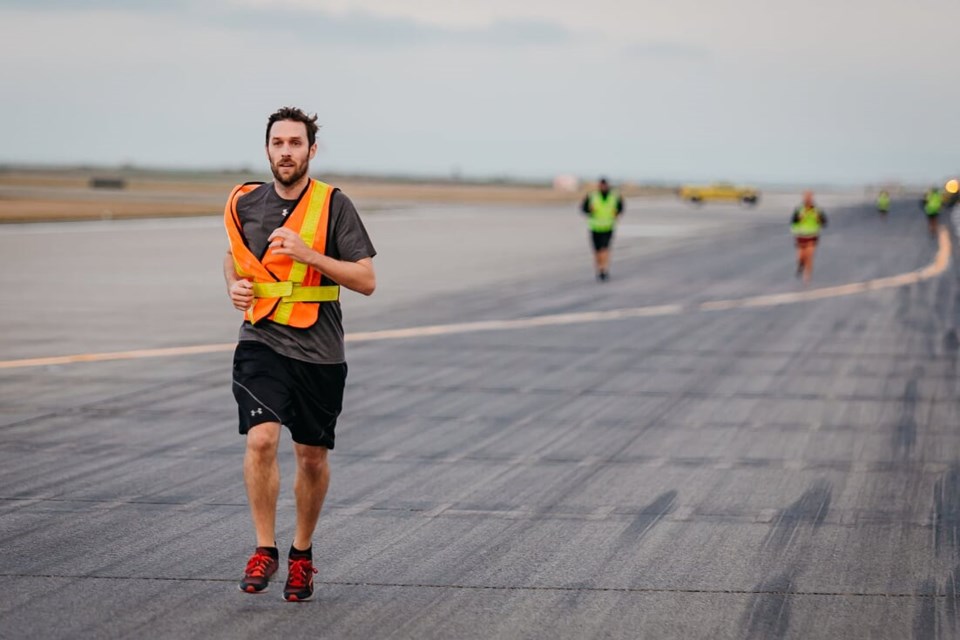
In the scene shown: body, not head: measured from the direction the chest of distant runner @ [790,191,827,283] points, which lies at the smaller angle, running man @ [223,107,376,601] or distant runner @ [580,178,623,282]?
the running man

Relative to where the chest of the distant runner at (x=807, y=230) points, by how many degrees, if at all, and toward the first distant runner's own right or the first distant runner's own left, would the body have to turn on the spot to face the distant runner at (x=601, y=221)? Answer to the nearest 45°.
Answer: approximately 45° to the first distant runner's own right

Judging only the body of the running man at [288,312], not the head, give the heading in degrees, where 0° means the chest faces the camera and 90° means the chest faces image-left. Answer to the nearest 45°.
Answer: approximately 0°

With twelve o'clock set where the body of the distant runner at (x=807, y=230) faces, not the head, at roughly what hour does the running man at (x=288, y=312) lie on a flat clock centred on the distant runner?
The running man is roughly at 12 o'clock from the distant runner.

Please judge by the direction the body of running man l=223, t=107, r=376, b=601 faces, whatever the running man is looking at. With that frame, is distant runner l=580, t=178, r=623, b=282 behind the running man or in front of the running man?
behind

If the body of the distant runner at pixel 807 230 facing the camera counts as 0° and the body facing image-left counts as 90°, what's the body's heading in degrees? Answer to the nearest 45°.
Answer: approximately 0°

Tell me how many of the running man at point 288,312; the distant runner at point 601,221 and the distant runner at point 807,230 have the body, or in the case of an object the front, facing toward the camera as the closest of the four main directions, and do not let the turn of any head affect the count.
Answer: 3

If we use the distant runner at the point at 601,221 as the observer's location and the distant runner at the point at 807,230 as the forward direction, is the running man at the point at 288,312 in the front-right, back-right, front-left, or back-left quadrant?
back-right

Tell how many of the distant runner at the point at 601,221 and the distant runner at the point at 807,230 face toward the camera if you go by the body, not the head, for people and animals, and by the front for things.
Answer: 2

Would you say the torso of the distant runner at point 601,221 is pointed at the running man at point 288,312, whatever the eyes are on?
yes

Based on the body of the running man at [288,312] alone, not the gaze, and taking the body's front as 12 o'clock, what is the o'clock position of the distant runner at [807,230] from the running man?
The distant runner is roughly at 7 o'clock from the running man.

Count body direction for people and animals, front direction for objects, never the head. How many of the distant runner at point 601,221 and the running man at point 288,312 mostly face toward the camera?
2
